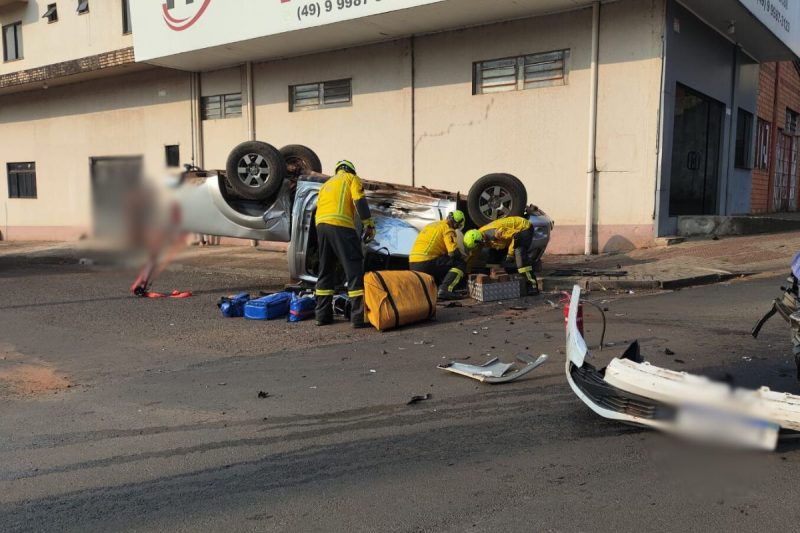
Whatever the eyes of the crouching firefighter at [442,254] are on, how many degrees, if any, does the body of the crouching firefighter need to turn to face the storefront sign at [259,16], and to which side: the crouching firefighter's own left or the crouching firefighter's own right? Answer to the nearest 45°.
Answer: approximately 135° to the crouching firefighter's own left

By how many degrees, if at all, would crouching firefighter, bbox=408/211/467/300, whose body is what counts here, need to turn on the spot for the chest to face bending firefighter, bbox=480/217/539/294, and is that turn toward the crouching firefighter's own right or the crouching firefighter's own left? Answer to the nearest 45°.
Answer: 0° — they already face them

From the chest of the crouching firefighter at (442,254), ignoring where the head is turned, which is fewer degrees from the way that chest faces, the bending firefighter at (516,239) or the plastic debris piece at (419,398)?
the bending firefighter

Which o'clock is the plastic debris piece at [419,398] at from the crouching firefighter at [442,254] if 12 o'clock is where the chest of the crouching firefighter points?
The plastic debris piece is roughly at 3 o'clock from the crouching firefighter.

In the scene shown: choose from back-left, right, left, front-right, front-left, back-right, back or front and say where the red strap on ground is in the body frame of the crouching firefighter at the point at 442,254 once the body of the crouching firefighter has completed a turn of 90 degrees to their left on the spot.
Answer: left

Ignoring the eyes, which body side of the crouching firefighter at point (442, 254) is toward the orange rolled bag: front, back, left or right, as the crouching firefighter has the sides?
right

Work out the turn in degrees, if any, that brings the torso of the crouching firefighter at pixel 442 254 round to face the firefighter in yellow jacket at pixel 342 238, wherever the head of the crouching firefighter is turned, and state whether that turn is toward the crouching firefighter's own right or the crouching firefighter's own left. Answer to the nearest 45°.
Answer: approximately 135° to the crouching firefighter's own right

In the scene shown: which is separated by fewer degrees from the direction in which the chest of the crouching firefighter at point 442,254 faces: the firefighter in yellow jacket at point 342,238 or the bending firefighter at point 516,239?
the bending firefighter

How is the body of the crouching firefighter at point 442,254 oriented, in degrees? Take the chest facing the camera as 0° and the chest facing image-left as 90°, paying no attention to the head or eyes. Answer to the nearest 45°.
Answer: approximately 270°
